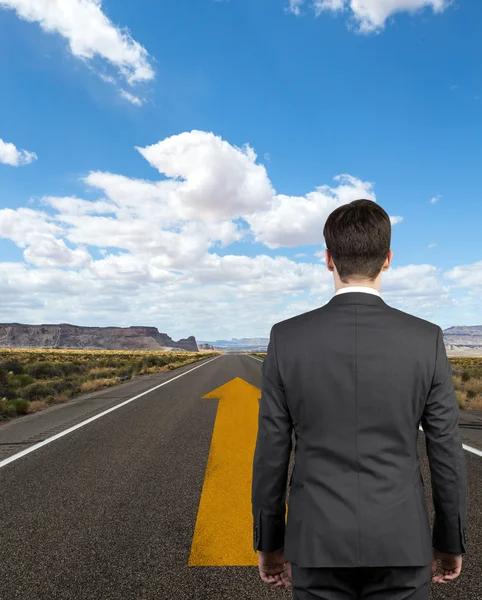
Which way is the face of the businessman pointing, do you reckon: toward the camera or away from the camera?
away from the camera

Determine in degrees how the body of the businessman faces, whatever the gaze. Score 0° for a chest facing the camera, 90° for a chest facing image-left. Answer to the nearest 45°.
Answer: approximately 180°
